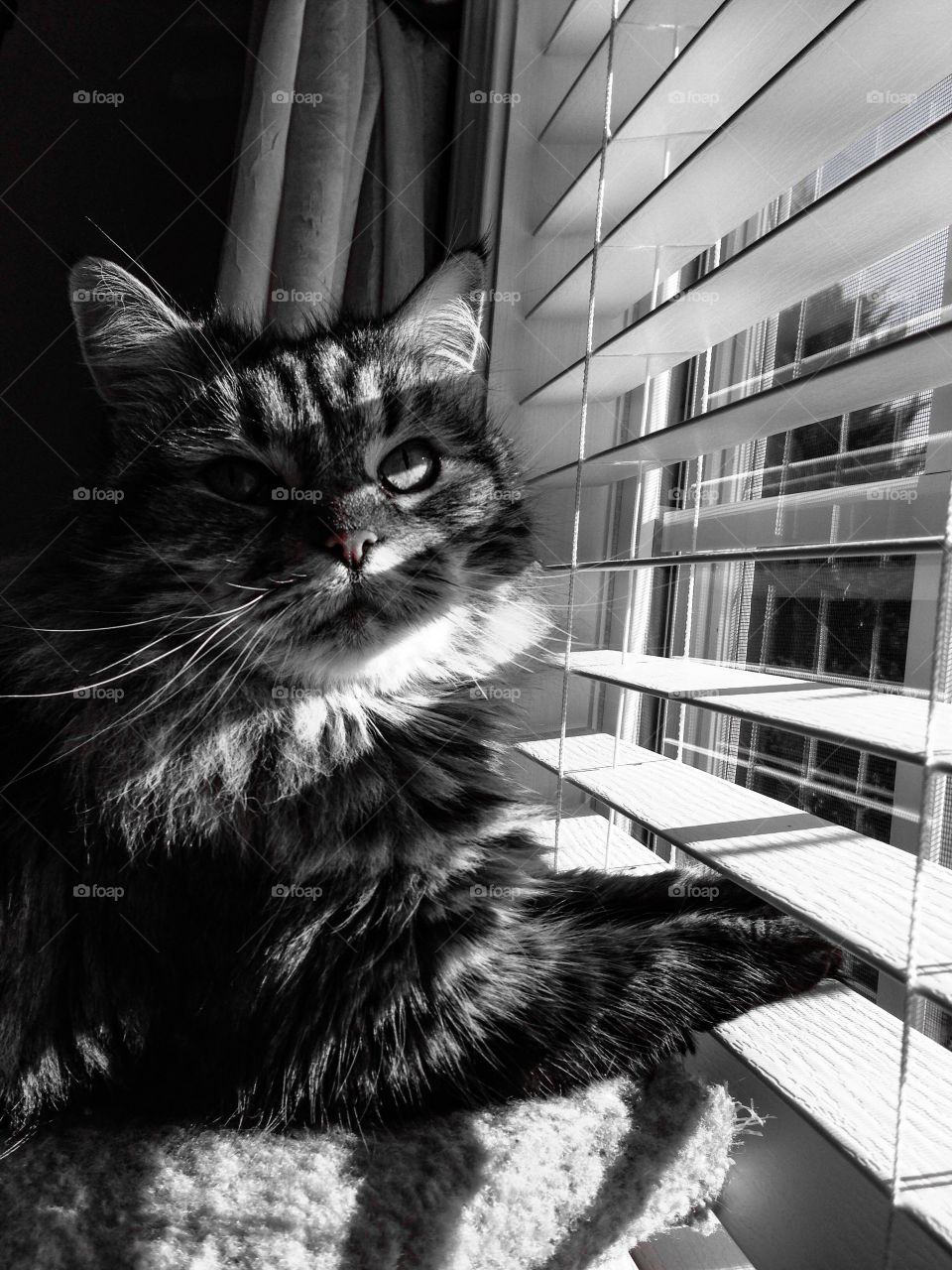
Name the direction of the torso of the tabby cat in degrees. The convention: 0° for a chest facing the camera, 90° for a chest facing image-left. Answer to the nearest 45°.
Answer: approximately 315°
